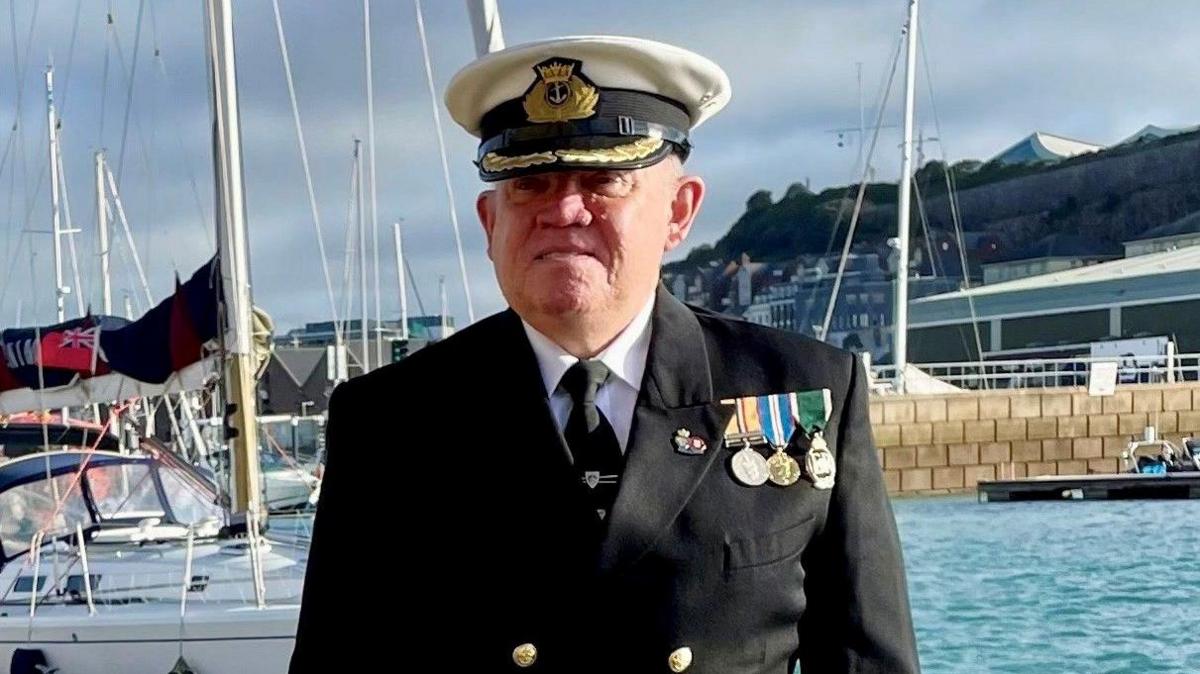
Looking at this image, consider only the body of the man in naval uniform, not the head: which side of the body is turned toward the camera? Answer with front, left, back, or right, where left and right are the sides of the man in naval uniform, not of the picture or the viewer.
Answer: front

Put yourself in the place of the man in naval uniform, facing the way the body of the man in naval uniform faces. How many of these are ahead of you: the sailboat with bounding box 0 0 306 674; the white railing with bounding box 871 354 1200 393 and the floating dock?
0

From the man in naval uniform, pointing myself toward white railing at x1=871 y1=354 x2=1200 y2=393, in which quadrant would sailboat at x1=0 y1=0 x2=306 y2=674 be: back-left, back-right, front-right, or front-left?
front-left

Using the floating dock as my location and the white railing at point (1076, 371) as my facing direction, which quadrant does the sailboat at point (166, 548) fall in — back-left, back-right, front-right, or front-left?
back-left

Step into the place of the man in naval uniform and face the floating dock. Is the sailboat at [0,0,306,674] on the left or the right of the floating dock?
left

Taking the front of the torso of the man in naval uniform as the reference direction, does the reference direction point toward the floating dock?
no

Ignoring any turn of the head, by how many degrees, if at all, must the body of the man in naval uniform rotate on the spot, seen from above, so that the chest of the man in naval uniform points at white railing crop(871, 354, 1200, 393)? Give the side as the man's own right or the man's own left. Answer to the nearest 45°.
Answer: approximately 180°

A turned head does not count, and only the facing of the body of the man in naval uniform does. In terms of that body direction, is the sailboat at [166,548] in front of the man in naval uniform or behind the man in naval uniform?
behind

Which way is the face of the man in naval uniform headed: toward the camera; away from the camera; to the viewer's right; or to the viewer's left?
toward the camera
